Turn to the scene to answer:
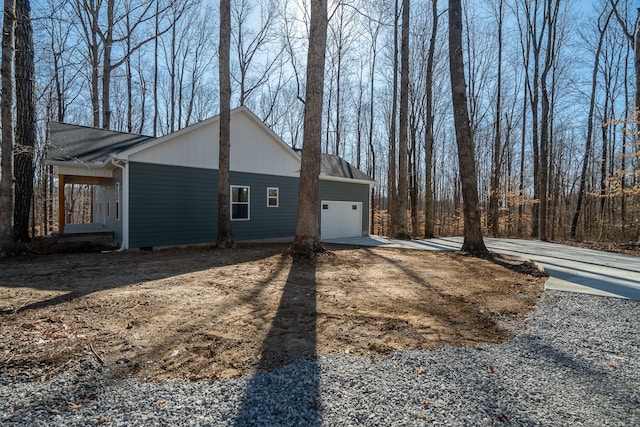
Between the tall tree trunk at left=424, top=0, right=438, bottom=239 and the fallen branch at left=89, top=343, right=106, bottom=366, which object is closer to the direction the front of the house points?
the fallen branch

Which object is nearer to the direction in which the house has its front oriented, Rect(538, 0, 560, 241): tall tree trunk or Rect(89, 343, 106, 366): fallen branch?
the fallen branch

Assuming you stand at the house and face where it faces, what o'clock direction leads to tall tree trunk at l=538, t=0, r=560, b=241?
The tall tree trunk is roughly at 6 o'clock from the house.

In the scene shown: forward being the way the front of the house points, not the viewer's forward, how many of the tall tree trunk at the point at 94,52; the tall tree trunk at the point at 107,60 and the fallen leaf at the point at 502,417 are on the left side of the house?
1

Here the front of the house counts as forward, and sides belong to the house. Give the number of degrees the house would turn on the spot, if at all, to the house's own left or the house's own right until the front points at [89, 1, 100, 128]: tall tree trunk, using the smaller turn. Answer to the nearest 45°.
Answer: approximately 45° to the house's own right

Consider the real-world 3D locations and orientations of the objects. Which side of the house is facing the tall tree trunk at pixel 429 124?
back

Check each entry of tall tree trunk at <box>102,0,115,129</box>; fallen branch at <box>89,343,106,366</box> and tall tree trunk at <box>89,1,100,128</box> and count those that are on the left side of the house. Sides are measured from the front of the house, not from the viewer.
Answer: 1

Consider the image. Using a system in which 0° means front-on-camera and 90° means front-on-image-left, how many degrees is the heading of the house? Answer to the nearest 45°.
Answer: approximately 90°

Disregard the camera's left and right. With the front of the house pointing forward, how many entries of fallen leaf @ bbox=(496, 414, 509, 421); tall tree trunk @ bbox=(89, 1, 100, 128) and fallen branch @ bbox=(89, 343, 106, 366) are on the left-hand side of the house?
2

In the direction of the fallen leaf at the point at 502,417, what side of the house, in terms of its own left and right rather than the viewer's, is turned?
left

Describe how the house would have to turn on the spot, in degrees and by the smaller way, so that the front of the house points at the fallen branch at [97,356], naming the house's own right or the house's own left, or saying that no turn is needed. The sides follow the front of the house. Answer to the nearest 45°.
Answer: approximately 90° to the house's own left

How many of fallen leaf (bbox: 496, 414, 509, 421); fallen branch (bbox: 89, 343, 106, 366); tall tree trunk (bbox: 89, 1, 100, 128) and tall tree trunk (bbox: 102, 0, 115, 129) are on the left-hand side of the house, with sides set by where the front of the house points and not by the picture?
2
